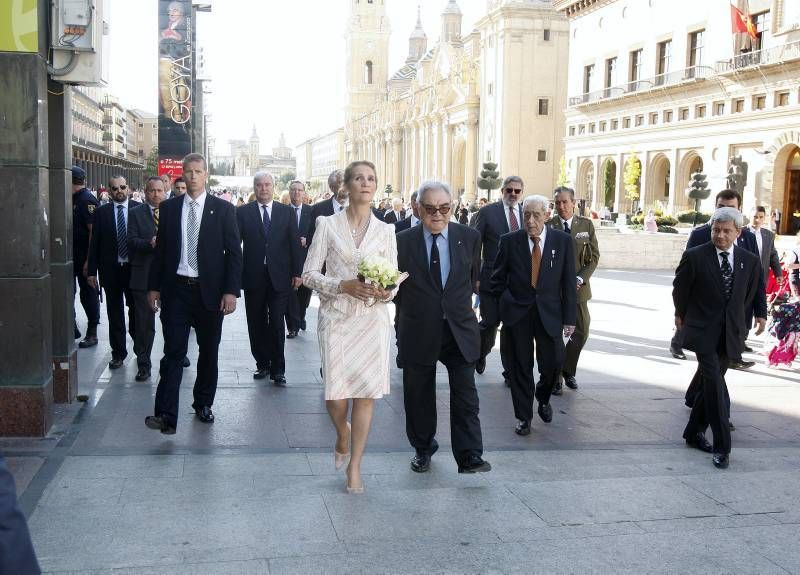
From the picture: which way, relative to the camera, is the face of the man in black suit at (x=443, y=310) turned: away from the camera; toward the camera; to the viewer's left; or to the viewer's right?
toward the camera

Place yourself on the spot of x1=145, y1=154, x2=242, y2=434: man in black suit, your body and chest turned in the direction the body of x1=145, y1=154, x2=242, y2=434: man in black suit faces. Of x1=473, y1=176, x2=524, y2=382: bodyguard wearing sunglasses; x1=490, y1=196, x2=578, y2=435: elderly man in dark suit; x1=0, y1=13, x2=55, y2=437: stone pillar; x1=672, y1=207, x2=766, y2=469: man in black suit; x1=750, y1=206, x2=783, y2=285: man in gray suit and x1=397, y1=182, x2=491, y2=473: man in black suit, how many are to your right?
1

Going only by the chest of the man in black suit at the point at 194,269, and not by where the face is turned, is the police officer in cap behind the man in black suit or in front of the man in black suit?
behind

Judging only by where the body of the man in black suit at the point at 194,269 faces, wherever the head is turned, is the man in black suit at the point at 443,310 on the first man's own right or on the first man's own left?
on the first man's own left

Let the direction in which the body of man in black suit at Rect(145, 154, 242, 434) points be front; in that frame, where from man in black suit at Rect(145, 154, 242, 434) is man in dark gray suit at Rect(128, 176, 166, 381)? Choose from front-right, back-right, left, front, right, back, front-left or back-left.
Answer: back

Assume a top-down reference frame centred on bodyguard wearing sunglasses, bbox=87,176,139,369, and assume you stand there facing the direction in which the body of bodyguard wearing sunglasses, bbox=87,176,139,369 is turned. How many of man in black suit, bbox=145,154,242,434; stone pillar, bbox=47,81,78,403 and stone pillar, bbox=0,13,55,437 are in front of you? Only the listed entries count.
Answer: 3

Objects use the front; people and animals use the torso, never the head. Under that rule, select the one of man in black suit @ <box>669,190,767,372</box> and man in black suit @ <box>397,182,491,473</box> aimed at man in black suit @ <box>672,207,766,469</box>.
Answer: man in black suit @ <box>669,190,767,372</box>

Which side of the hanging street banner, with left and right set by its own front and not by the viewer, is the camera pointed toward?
front

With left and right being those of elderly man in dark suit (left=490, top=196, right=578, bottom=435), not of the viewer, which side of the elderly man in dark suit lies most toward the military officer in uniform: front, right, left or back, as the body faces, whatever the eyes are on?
back

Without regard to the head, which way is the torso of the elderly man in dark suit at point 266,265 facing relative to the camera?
toward the camera

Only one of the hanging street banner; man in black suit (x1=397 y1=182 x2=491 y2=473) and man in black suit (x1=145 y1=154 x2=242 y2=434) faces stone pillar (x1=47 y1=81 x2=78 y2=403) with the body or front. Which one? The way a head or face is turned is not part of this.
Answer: the hanging street banner

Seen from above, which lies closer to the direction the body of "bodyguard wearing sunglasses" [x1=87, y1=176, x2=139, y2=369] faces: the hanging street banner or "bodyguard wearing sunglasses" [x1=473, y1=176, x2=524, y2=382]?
the bodyguard wearing sunglasses

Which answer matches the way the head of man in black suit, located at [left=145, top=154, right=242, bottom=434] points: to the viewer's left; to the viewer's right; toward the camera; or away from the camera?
toward the camera

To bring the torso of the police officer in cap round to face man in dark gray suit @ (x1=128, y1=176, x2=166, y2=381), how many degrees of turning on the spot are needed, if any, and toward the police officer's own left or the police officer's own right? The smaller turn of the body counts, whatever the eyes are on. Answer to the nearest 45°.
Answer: approximately 45° to the police officer's own left
